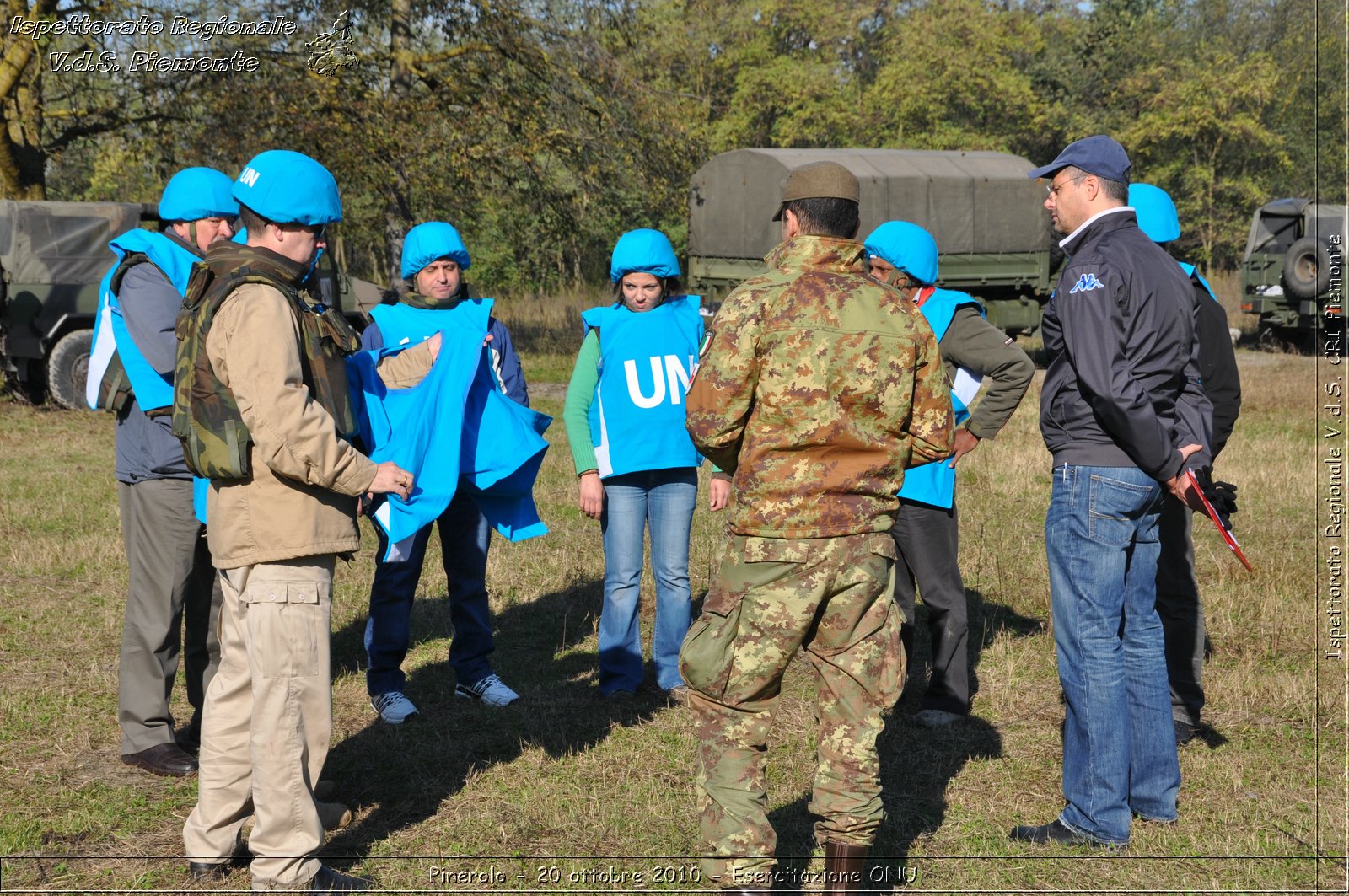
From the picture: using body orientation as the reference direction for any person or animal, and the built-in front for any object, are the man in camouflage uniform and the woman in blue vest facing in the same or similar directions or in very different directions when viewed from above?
very different directions

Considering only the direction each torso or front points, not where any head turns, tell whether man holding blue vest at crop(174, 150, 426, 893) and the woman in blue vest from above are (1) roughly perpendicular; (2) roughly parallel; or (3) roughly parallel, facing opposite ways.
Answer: roughly perpendicular

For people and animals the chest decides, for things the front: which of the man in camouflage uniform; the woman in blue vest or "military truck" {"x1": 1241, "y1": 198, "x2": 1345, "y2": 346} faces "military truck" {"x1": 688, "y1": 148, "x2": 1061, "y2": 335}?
the man in camouflage uniform

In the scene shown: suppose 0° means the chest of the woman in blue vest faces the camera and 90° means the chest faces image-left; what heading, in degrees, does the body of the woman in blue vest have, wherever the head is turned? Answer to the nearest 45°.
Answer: approximately 0°
